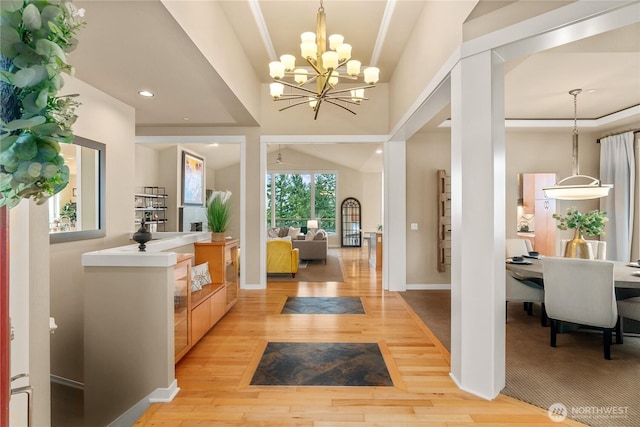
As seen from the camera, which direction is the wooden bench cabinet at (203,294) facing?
to the viewer's right

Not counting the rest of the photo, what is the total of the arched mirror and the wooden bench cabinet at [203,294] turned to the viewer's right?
1

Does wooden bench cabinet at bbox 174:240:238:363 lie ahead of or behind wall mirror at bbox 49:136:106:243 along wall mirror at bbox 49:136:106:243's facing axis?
ahead

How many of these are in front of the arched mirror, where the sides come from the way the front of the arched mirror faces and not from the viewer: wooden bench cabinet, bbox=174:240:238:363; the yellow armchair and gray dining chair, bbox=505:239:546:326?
3

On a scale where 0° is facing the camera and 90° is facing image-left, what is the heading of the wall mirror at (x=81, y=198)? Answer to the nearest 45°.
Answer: approximately 315°

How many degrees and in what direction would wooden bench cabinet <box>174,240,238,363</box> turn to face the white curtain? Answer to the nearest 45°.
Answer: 0° — it already faces it

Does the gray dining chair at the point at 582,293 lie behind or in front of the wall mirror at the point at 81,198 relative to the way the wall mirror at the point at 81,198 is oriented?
in front
